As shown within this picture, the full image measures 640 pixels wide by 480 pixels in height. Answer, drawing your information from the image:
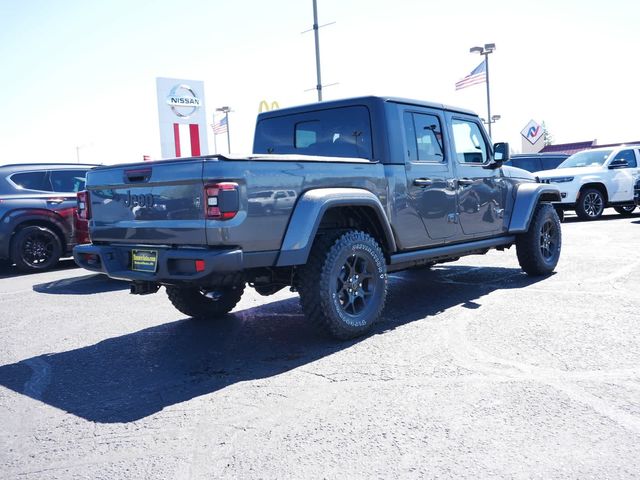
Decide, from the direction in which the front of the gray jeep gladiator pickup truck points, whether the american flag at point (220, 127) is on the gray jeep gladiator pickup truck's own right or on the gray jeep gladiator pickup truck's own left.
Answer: on the gray jeep gladiator pickup truck's own left

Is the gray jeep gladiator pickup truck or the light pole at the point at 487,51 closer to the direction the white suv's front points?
the gray jeep gladiator pickup truck

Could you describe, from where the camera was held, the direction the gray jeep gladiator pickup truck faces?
facing away from the viewer and to the right of the viewer

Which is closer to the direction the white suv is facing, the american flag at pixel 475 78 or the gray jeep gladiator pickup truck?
the gray jeep gladiator pickup truck

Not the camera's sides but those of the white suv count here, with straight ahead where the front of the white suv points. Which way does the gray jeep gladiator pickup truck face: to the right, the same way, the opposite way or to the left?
the opposite way

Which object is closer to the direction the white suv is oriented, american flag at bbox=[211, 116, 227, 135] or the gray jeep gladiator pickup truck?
the gray jeep gladiator pickup truck

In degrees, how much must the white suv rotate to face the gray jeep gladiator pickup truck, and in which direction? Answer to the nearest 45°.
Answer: approximately 45° to its left
